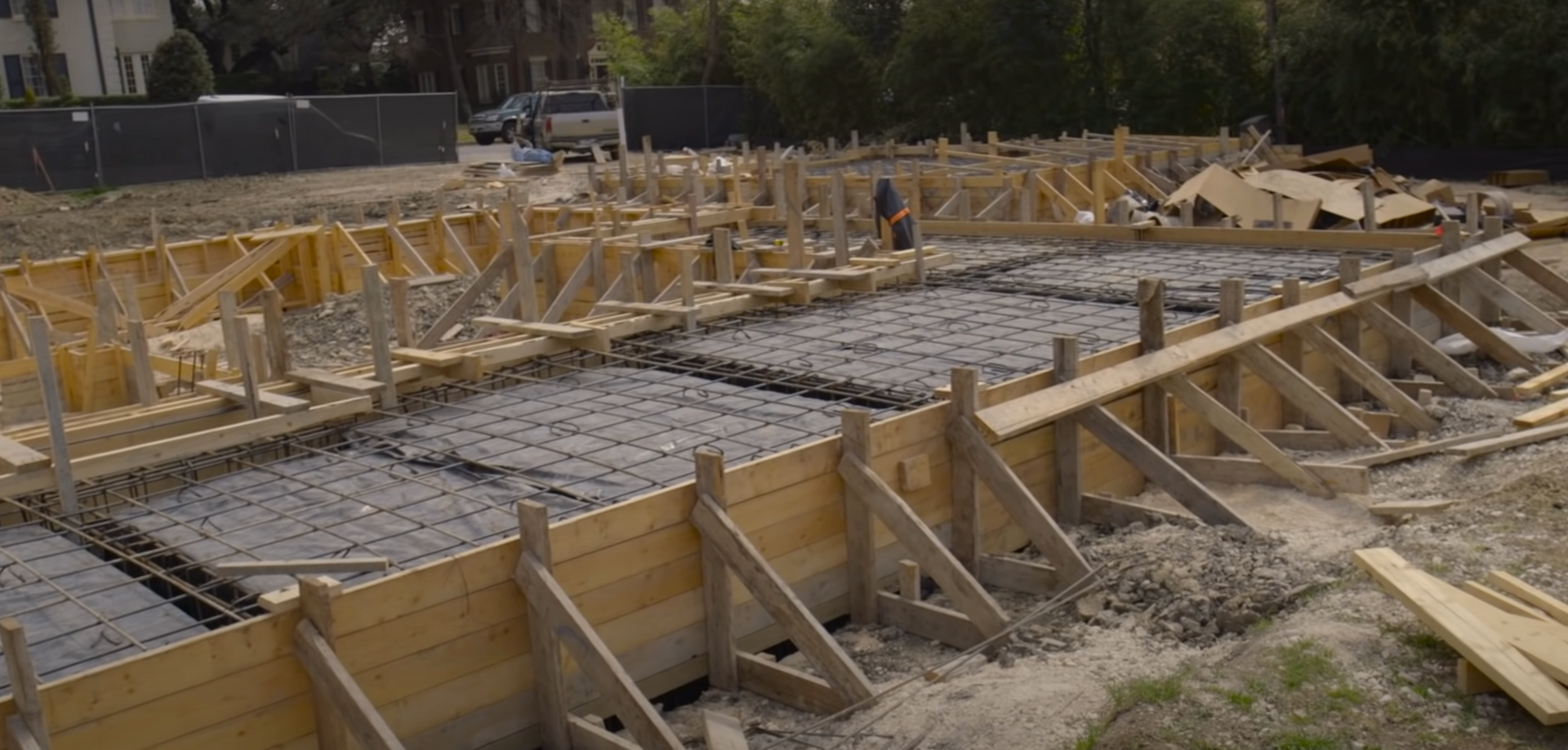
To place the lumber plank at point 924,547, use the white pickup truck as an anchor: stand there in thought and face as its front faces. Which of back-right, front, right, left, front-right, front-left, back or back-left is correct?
back

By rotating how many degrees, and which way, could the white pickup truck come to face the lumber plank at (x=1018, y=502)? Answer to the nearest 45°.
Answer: approximately 180°

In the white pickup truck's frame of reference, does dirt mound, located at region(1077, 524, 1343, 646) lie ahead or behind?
behind

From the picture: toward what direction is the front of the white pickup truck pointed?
away from the camera

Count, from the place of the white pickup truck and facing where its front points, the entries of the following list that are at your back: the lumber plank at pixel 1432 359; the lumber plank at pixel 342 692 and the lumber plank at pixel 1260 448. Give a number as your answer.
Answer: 3

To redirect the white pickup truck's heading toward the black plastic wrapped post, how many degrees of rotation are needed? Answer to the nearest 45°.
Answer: approximately 180°

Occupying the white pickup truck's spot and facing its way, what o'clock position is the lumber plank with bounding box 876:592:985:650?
The lumber plank is roughly at 6 o'clock from the white pickup truck.

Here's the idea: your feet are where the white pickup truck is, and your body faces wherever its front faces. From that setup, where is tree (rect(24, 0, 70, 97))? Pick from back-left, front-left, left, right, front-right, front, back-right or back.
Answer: front-left

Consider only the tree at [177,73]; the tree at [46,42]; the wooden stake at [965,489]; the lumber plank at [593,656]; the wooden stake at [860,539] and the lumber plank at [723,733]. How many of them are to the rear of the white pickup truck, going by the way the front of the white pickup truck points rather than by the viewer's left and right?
4
